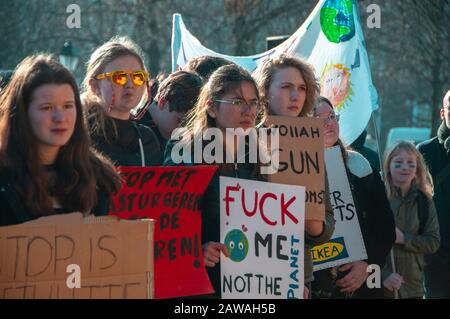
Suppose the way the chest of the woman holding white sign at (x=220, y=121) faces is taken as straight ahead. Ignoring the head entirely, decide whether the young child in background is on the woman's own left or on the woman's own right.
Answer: on the woman's own left

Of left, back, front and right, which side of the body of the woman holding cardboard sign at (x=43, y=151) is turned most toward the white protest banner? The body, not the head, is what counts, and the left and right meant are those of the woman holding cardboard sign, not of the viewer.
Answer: left

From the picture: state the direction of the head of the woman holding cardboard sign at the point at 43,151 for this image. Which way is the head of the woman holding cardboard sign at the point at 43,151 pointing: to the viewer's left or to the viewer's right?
to the viewer's right

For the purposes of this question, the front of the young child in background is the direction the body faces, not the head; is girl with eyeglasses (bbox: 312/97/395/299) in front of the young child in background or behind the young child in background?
in front

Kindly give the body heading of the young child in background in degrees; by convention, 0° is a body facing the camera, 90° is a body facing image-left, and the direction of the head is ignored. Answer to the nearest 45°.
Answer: approximately 45°

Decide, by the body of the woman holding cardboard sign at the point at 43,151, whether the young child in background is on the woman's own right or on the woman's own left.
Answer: on the woman's own left

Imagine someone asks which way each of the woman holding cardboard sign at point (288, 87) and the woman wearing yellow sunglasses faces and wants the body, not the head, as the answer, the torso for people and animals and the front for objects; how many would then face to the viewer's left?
0

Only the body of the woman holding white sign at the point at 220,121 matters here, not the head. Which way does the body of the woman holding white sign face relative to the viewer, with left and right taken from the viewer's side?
facing the viewer and to the right of the viewer
